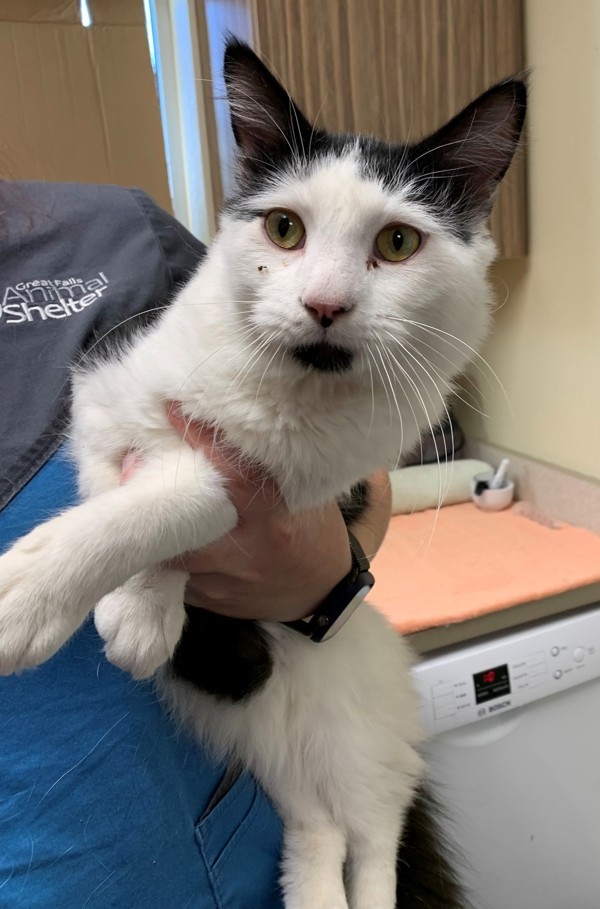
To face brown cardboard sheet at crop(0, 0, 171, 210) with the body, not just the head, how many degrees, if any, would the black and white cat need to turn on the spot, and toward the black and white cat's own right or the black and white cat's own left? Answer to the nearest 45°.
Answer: approximately 180°

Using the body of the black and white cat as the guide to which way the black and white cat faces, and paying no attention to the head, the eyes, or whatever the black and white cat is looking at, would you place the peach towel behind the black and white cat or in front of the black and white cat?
behind

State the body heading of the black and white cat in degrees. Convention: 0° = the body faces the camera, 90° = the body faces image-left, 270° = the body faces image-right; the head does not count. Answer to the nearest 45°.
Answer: approximately 0°

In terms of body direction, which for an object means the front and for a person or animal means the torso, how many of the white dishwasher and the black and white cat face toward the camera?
2

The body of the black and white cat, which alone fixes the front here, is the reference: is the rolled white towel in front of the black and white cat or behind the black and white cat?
behind
